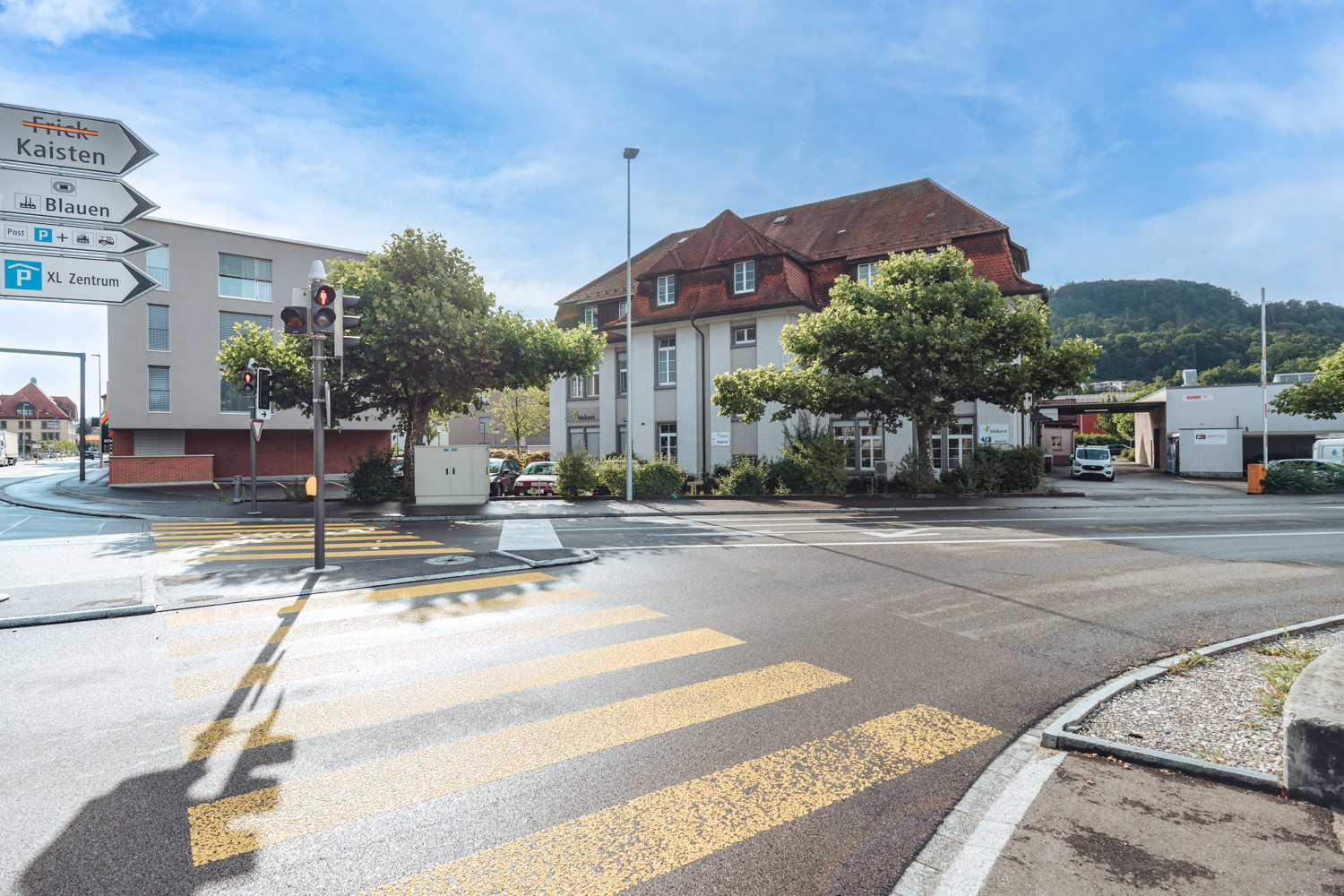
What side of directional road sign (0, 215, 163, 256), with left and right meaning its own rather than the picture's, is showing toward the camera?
front

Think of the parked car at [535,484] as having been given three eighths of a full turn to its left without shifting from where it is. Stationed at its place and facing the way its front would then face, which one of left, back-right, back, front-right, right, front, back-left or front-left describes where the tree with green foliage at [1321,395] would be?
front-right

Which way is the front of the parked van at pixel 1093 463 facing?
toward the camera

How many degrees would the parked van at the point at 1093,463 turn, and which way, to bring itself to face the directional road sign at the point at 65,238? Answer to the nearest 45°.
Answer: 0° — it already faces it

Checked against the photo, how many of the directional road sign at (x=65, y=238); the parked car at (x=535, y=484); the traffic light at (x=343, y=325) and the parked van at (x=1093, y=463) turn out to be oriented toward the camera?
3

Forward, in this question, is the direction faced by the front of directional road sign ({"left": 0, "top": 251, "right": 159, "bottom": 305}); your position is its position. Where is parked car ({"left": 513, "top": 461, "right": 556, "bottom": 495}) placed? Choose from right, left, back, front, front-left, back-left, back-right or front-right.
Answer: back-left

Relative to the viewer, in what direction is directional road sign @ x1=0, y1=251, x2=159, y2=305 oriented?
toward the camera

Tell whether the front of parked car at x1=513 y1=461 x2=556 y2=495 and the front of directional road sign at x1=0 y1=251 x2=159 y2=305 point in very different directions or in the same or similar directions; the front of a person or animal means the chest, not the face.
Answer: same or similar directions

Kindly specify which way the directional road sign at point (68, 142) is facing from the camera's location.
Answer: facing the viewer

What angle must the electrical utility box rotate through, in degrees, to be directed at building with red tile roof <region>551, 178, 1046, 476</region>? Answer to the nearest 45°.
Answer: approximately 135° to its left

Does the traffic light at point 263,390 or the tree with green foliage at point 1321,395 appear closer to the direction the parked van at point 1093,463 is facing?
the traffic light

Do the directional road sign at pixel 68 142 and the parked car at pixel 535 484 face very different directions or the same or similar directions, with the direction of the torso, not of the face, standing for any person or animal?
same or similar directions

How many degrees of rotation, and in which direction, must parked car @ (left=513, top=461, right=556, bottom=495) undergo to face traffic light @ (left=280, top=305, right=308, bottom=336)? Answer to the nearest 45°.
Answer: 0° — it already faces it

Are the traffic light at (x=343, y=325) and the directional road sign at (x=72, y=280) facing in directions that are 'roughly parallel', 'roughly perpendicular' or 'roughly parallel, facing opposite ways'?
roughly perpendicular

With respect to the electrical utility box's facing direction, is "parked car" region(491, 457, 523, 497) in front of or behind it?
behind

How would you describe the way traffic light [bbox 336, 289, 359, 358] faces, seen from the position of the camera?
facing to the right of the viewer

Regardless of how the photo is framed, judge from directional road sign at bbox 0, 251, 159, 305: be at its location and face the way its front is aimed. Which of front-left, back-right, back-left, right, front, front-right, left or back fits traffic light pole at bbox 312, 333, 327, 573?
back-left
